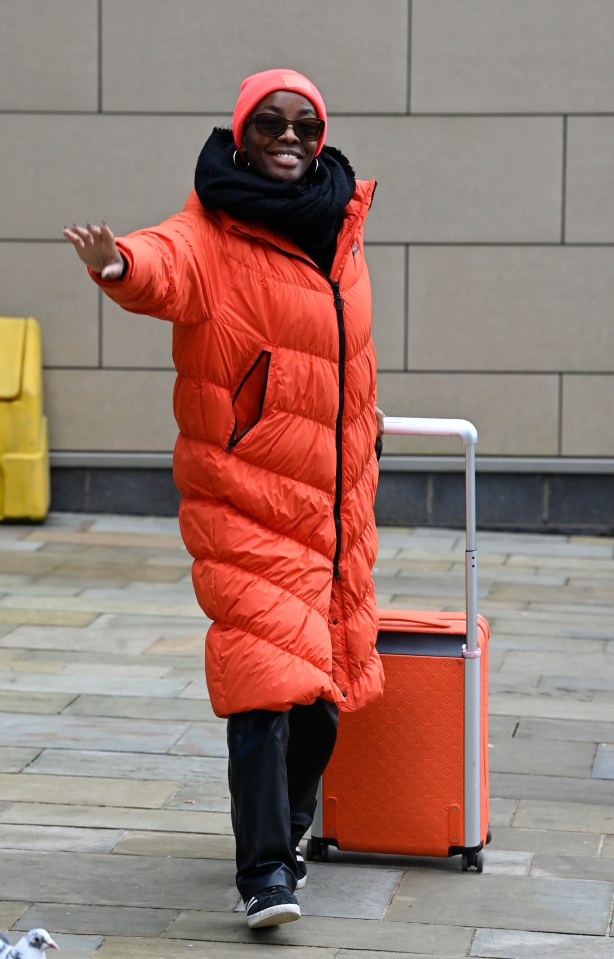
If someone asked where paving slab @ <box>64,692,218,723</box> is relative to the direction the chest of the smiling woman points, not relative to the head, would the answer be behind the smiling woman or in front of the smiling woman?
behind

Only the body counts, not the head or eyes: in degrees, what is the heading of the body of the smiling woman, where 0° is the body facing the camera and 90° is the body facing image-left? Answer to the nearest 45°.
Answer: approximately 315°
